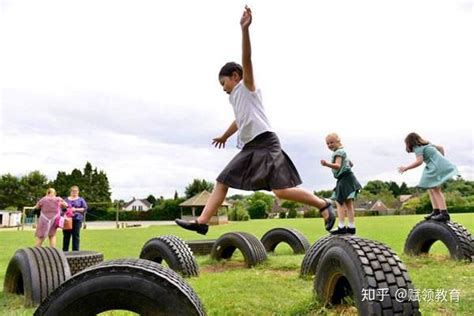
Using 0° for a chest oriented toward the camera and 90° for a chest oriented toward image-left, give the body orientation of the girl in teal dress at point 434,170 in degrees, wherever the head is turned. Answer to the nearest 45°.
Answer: approximately 90°

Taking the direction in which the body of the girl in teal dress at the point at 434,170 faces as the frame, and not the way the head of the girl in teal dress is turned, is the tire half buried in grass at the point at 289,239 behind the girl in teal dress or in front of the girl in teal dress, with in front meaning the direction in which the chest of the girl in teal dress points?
in front

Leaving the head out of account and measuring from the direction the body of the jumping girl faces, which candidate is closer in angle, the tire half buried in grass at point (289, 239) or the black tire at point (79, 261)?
the black tire

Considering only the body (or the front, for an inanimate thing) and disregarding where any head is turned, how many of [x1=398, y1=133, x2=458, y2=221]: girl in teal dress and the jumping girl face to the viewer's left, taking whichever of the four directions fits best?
2

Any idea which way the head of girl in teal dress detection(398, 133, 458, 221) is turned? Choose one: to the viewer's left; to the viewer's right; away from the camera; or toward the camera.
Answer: to the viewer's left

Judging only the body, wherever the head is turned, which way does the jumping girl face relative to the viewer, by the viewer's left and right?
facing to the left of the viewer

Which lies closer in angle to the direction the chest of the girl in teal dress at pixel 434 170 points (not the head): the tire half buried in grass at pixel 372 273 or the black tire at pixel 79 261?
the black tire

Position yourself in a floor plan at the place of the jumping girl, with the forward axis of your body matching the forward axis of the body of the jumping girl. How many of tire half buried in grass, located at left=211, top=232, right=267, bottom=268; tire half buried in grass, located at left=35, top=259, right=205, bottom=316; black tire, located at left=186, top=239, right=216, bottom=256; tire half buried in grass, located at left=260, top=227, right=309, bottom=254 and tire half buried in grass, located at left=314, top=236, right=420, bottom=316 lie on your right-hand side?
3

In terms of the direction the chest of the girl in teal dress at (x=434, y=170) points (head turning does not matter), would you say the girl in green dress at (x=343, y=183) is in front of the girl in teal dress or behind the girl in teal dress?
in front

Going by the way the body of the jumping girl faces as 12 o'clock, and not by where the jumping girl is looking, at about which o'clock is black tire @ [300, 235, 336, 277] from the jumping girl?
The black tire is roughly at 4 o'clock from the jumping girl.

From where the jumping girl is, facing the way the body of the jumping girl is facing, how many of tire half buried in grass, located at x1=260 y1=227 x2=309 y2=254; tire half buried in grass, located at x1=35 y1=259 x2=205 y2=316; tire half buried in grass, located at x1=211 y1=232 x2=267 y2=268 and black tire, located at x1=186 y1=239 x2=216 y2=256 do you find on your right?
3

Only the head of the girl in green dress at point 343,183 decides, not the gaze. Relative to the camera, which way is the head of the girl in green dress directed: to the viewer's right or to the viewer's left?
to the viewer's left
